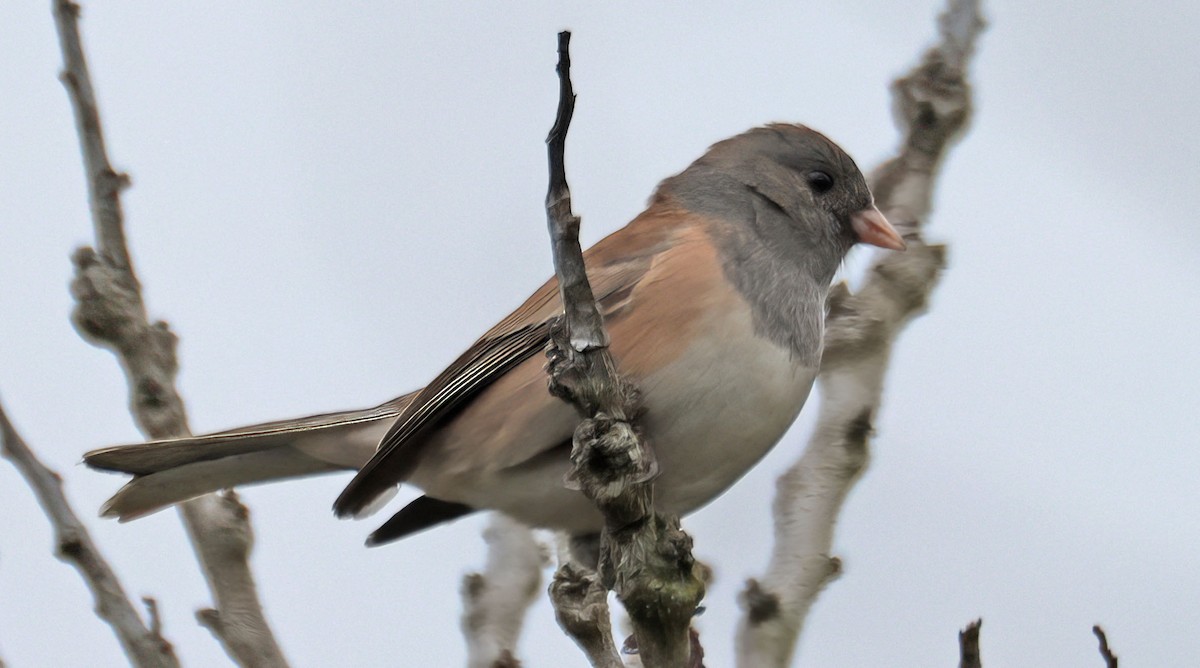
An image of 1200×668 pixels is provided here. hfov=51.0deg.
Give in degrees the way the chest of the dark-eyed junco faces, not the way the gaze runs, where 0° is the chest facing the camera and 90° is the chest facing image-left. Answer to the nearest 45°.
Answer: approximately 270°

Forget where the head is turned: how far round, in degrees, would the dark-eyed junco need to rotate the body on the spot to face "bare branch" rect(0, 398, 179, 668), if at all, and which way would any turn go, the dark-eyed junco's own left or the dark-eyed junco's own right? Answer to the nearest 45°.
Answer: approximately 135° to the dark-eyed junco's own right

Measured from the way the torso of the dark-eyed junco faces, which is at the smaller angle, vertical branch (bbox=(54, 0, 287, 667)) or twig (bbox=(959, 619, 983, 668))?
the twig

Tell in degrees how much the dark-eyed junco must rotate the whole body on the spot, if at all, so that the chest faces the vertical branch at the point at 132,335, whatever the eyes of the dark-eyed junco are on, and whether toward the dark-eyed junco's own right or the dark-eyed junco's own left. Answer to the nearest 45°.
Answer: approximately 180°

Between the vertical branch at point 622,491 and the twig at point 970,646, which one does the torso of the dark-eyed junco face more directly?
the twig
